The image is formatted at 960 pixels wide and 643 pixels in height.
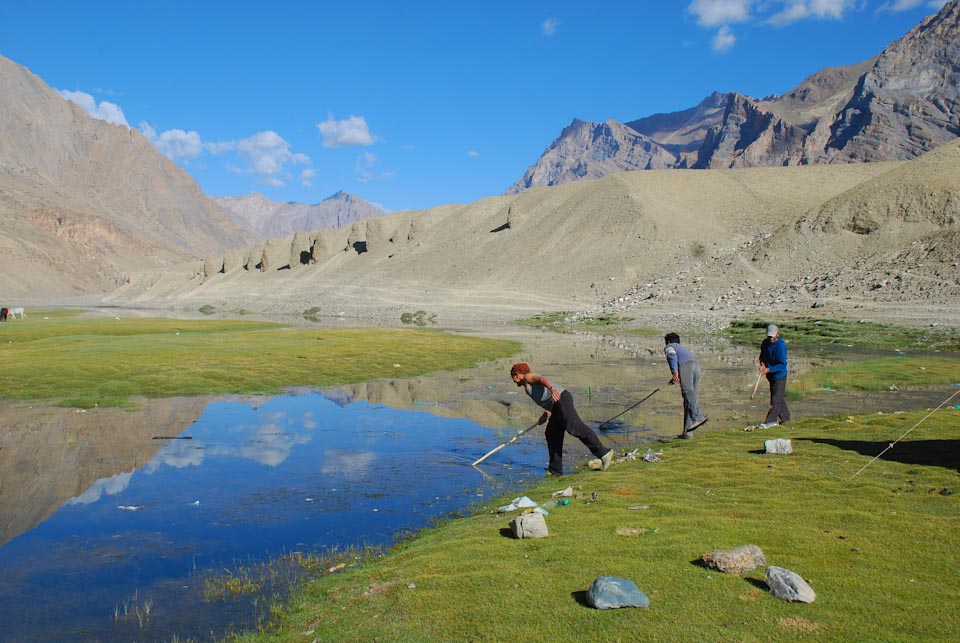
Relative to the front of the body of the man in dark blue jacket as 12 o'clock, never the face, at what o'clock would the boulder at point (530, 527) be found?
The boulder is roughly at 11 o'clock from the man in dark blue jacket.

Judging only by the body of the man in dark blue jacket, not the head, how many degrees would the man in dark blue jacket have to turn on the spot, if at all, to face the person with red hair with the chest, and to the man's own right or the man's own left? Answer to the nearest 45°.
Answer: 0° — they already face them

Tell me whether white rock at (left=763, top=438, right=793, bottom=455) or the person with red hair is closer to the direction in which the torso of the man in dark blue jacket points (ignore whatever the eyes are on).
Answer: the person with red hair

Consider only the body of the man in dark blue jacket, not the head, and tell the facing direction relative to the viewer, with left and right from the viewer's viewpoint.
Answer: facing the viewer and to the left of the viewer

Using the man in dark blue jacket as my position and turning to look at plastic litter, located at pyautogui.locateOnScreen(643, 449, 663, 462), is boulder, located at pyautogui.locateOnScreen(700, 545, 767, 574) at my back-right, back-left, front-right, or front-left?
front-left

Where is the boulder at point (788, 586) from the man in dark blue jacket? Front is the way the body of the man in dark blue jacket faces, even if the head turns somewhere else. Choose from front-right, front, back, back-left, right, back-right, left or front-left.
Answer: front-left

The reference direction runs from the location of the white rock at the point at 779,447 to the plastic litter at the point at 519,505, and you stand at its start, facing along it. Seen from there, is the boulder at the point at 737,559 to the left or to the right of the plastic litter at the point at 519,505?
left

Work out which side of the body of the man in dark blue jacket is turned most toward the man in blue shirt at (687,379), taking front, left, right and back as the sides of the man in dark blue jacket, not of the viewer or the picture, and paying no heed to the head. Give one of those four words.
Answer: front

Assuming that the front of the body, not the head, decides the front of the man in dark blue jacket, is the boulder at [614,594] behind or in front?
in front

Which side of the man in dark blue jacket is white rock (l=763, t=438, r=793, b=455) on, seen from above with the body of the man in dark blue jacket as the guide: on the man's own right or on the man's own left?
on the man's own left

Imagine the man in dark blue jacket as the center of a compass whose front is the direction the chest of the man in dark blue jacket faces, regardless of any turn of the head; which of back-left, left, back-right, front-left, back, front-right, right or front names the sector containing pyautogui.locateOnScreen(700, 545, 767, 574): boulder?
front-left
